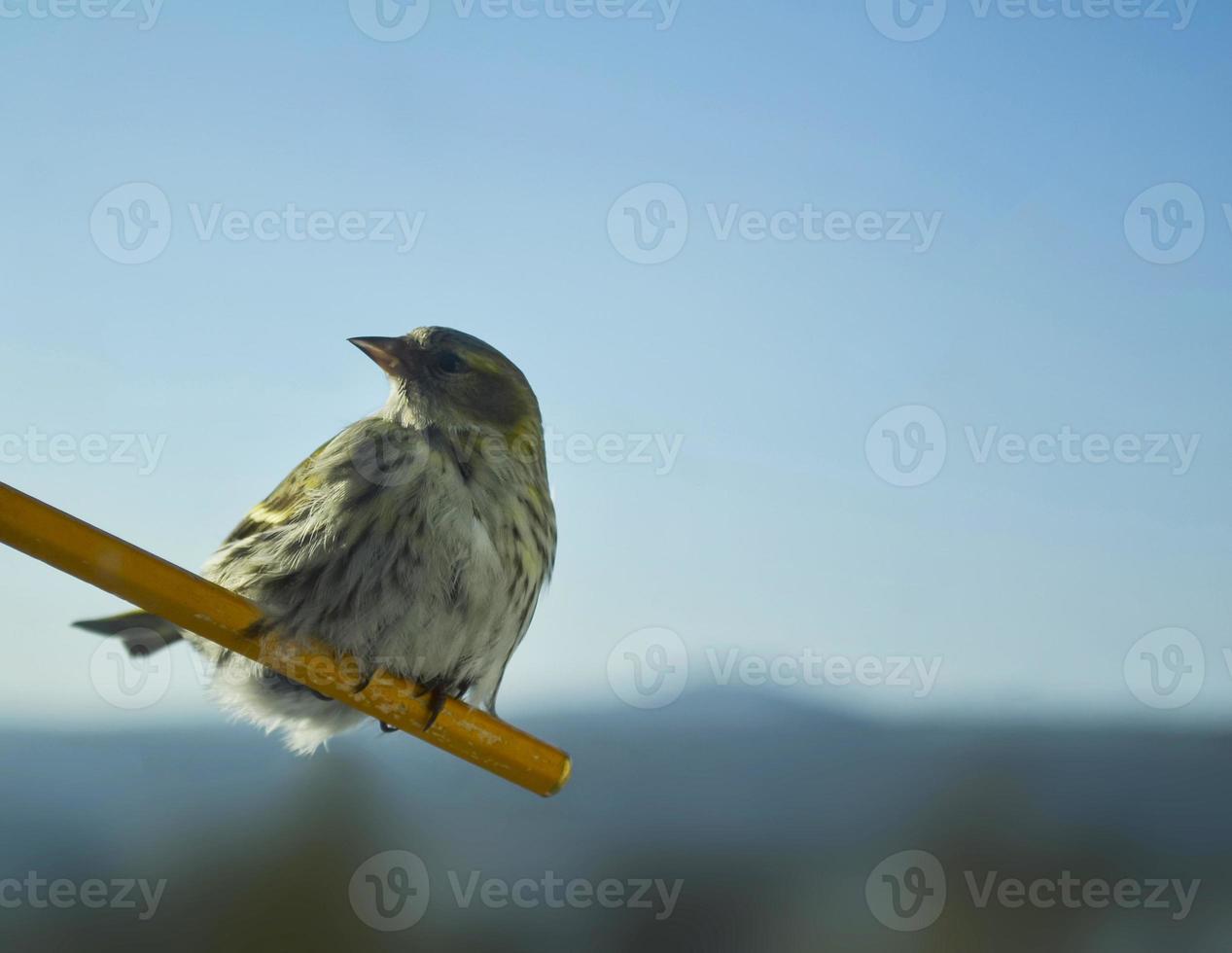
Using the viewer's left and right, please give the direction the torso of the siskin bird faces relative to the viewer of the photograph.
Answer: facing the viewer and to the right of the viewer
